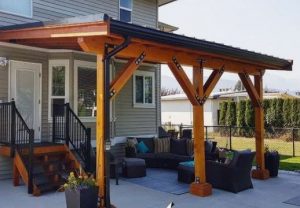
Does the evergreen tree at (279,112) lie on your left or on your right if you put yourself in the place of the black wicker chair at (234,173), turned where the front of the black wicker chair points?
on your right

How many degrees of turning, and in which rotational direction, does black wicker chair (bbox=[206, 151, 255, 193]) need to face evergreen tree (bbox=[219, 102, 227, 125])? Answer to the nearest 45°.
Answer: approximately 45° to its right

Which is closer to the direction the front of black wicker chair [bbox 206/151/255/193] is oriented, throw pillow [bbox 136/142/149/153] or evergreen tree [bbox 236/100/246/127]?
the throw pillow

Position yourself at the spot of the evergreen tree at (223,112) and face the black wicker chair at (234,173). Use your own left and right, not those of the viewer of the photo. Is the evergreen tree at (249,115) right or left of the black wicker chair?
left

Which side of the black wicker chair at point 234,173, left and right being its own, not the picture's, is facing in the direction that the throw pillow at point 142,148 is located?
front

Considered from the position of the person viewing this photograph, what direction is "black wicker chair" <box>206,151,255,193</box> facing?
facing away from the viewer and to the left of the viewer

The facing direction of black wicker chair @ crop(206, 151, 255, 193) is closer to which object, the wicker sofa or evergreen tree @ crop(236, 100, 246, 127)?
the wicker sofa

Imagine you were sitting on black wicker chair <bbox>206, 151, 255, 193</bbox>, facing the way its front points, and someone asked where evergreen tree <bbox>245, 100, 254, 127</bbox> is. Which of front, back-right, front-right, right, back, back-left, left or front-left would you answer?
front-right

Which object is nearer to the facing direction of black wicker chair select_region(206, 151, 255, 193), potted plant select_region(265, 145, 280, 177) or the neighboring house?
the neighboring house

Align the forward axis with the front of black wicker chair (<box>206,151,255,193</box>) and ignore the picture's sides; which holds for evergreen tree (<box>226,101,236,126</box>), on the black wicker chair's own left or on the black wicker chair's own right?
on the black wicker chair's own right

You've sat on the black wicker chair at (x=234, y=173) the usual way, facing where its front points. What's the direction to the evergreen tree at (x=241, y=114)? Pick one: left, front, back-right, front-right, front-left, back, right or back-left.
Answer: front-right

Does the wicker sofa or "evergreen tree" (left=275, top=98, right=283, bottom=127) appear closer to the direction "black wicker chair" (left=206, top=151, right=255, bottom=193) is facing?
the wicker sofa

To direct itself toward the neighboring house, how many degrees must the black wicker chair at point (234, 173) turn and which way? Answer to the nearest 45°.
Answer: approximately 45° to its right
